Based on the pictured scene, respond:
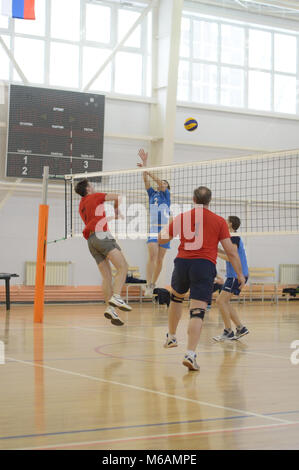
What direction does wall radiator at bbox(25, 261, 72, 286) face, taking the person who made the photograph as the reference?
facing the viewer

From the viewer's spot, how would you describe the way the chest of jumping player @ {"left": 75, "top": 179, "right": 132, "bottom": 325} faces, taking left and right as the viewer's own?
facing away from the viewer and to the right of the viewer

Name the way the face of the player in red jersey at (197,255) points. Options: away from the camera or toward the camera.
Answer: away from the camera

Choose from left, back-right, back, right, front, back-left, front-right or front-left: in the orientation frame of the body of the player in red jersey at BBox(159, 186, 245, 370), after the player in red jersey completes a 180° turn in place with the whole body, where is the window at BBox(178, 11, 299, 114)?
back

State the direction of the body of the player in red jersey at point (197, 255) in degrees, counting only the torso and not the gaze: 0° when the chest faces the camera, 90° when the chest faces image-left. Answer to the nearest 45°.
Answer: approximately 180°

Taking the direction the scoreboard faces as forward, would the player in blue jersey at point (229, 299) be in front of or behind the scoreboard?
in front

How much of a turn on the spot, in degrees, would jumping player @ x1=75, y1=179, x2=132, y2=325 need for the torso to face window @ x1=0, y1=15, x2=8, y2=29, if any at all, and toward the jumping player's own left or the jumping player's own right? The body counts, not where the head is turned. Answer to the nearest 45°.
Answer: approximately 45° to the jumping player's own left

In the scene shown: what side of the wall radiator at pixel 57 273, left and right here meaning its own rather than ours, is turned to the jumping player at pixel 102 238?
front

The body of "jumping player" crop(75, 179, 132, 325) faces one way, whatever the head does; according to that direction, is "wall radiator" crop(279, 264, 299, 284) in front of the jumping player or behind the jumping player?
in front

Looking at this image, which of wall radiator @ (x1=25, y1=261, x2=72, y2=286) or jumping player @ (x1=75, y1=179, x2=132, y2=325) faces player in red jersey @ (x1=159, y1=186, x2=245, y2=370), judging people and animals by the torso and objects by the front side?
the wall radiator

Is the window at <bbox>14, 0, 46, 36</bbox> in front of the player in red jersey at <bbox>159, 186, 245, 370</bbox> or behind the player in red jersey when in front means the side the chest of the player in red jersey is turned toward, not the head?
in front
